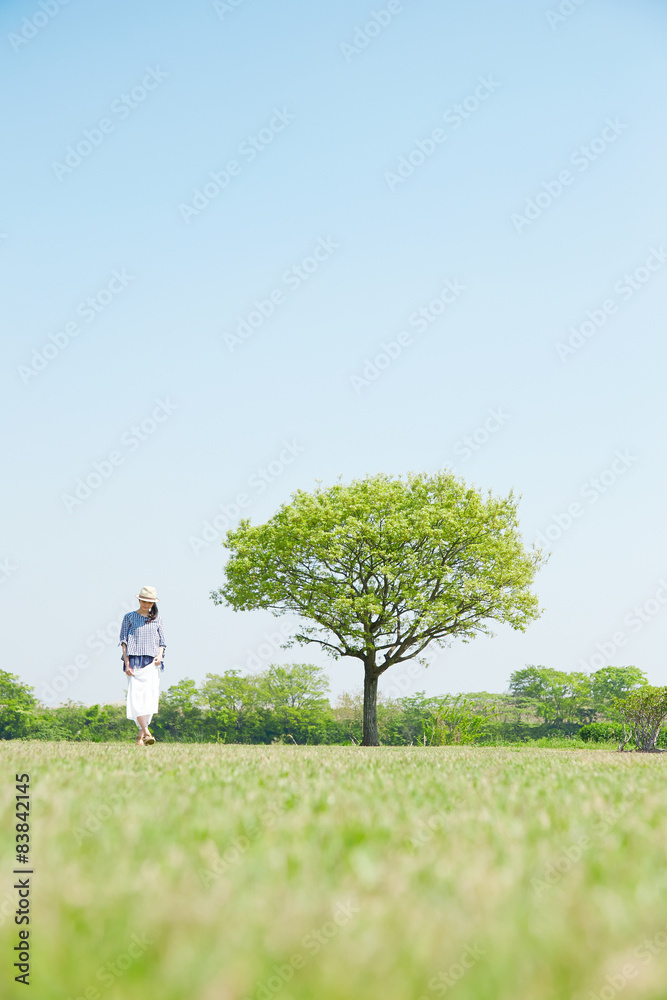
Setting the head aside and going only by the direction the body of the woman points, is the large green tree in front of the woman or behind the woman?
behind

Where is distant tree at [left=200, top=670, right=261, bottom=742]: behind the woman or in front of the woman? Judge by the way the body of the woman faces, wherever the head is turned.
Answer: behind

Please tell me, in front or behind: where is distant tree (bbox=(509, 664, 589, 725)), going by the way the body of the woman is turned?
behind

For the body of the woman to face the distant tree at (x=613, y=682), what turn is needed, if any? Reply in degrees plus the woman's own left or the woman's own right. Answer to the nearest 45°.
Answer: approximately 135° to the woman's own left

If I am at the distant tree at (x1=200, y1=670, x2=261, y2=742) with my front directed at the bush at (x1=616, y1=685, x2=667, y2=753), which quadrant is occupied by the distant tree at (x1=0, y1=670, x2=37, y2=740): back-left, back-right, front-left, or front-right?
back-right

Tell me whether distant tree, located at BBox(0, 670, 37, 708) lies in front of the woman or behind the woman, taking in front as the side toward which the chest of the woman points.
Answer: behind

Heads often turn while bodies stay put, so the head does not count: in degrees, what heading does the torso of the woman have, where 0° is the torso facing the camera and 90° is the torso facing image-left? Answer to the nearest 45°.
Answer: approximately 0°

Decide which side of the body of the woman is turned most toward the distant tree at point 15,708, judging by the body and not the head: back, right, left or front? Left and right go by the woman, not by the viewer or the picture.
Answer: back
